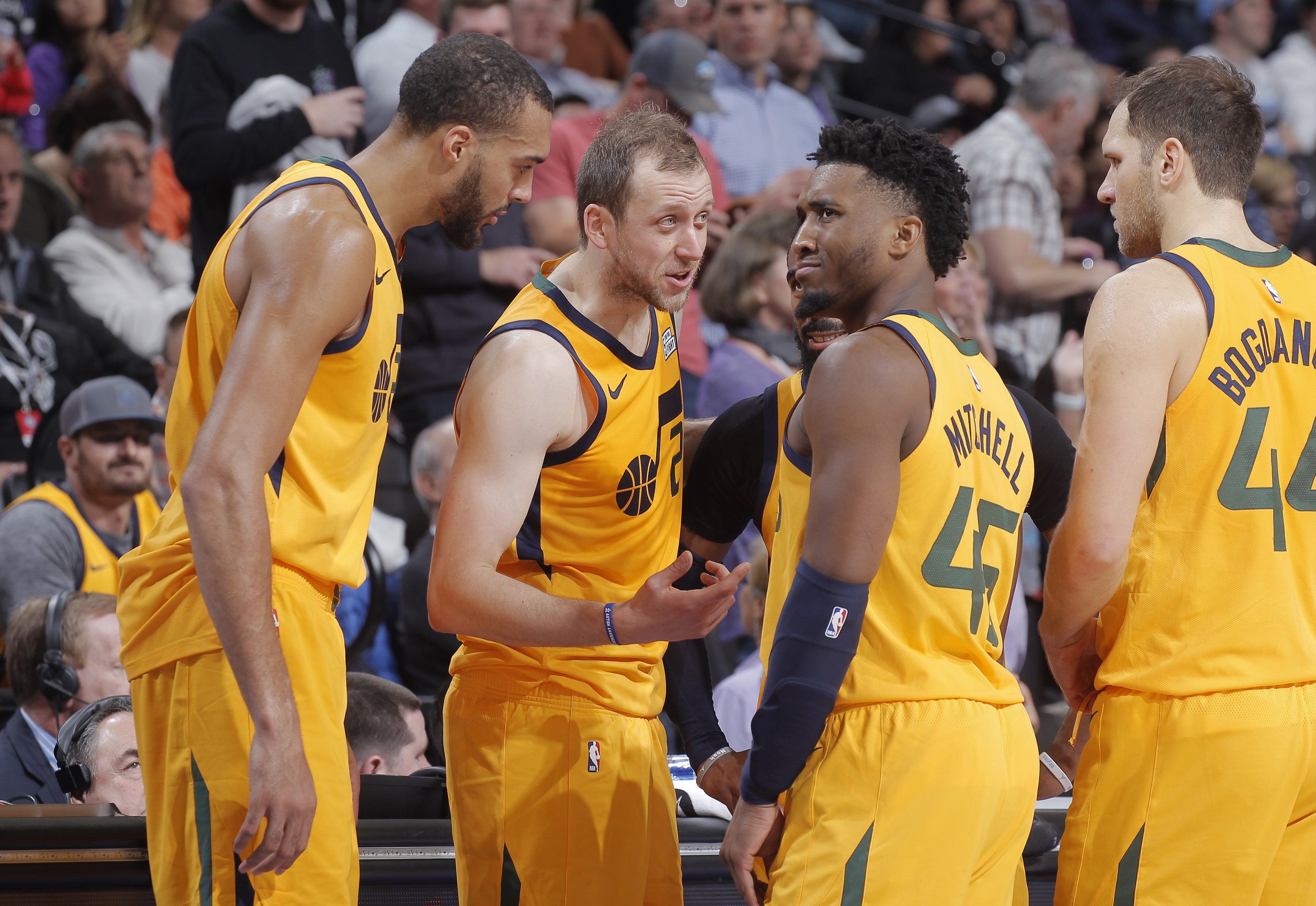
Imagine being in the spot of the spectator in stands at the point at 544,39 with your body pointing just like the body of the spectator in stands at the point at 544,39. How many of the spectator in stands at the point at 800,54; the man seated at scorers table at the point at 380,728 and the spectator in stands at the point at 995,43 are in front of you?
1

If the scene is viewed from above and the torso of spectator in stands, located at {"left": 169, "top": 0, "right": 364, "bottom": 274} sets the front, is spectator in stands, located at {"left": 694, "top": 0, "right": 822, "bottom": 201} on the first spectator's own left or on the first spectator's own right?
on the first spectator's own left

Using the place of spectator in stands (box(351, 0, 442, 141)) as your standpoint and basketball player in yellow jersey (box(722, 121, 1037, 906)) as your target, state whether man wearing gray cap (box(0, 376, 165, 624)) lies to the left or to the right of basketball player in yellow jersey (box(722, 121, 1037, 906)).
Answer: right

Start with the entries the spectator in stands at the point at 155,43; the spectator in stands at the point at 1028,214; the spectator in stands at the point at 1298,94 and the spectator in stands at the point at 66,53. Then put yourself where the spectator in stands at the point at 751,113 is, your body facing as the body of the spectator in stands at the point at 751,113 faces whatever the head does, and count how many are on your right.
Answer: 2

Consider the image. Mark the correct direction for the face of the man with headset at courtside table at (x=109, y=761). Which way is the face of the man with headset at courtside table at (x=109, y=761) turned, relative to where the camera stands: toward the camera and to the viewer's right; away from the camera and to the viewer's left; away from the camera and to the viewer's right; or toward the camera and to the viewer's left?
toward the camera and to the viewer's right

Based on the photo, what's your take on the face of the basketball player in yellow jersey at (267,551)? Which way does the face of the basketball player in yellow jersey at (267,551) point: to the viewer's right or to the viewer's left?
to the viewer's right

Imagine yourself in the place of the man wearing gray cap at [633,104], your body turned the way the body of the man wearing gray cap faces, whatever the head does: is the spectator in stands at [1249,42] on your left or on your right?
on your left

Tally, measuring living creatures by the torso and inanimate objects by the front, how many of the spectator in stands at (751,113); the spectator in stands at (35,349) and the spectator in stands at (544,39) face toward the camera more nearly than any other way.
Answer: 3

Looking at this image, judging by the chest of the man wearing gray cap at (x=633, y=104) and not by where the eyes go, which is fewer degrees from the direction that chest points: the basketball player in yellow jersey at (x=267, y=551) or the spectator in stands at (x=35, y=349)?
the basketball player in yellow jersey

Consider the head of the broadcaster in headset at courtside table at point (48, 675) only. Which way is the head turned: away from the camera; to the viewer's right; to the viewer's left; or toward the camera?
to the viewer's right

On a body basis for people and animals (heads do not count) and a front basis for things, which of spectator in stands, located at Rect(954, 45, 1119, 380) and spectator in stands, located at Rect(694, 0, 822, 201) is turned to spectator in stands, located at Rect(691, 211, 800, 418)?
spectator in stands, located at Rect(694, 0, 822, 201)

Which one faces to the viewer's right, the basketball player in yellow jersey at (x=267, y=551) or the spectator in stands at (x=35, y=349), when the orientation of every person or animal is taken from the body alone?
the basketball player in yellow jersey

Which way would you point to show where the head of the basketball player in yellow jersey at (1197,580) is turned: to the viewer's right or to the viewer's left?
to the viewer's left

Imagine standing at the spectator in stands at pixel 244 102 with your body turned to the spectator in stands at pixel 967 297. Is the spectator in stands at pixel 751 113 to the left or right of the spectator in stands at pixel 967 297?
left

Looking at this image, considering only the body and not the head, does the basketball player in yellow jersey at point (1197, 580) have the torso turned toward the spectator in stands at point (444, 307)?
yes
